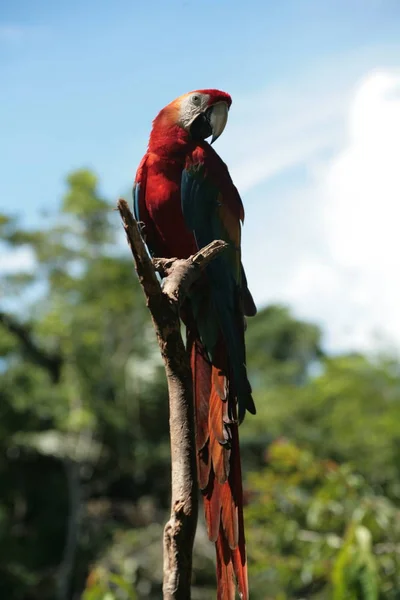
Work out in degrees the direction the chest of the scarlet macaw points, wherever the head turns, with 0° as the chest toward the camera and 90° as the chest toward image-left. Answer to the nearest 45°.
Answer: approximately 45°
